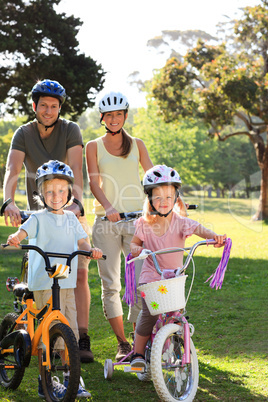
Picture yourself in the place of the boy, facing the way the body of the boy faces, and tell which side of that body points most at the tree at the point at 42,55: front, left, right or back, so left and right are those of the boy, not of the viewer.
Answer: back

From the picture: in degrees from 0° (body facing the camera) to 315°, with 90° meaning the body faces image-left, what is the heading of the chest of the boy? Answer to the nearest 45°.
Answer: approximately 0°

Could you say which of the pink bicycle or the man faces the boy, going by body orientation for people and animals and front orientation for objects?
the man

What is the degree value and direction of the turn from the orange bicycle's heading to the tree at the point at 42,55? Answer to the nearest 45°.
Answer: approximately 135° to its left

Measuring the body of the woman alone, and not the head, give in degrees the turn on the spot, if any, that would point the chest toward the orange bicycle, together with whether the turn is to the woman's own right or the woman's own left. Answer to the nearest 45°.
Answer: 0° — they already face it
